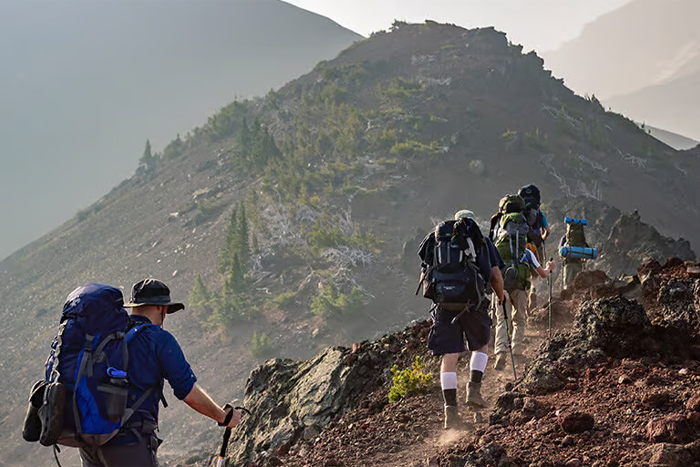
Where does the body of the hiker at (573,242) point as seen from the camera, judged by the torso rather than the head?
away from the camera

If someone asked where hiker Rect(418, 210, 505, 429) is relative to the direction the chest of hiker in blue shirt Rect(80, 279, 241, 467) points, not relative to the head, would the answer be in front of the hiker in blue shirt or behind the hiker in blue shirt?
in front

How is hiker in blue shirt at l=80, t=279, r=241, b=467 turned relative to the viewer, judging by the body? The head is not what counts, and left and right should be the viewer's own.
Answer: facing away from the viewer and to the right of the viewer

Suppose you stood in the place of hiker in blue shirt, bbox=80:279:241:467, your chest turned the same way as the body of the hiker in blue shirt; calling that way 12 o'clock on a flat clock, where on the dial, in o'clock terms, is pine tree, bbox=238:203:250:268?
The pine tree is roughly at 11 o'clock from the hiker in blue shirt.

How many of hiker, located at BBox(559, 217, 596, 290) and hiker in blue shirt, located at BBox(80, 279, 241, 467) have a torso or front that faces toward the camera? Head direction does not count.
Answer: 0

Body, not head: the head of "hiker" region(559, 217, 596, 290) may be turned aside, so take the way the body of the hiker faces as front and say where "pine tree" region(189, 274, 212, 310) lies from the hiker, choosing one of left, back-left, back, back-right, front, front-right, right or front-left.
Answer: front-left

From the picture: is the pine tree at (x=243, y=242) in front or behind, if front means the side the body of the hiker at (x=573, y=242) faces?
in front

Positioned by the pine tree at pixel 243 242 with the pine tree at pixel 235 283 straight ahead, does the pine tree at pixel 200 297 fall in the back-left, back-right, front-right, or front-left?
front-right

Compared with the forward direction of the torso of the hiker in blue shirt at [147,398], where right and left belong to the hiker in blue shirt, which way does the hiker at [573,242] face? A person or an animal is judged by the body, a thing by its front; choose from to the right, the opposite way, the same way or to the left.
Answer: the same way

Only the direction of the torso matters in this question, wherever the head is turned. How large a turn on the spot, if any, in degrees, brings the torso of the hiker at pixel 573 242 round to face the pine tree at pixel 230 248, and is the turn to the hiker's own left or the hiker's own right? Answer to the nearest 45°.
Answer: approximately 45° to the hiker's own left

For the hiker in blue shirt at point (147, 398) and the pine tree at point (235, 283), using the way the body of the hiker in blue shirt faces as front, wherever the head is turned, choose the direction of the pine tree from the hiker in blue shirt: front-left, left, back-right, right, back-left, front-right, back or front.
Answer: front-left

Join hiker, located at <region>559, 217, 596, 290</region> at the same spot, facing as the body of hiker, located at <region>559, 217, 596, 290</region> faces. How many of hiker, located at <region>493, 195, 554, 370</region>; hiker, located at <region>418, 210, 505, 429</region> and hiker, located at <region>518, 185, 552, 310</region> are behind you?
3

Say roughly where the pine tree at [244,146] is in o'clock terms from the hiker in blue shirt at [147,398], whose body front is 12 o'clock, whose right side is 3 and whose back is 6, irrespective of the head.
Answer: The pine tree is roughly at 11 o'clock from the hiker in blue shirt.
